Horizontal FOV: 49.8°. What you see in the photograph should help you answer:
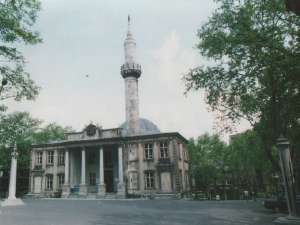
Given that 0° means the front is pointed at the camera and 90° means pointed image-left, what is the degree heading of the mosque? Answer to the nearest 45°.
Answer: approximately 45°

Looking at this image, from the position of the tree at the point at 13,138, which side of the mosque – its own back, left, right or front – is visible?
right

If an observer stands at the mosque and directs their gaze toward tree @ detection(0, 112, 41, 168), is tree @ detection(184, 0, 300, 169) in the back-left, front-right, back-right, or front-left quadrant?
back-left

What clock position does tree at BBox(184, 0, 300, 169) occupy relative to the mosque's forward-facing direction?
The tree is roughly at 10 o'clock from the mosque.

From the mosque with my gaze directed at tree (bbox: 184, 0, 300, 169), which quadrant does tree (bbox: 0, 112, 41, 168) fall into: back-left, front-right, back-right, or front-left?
back-right
